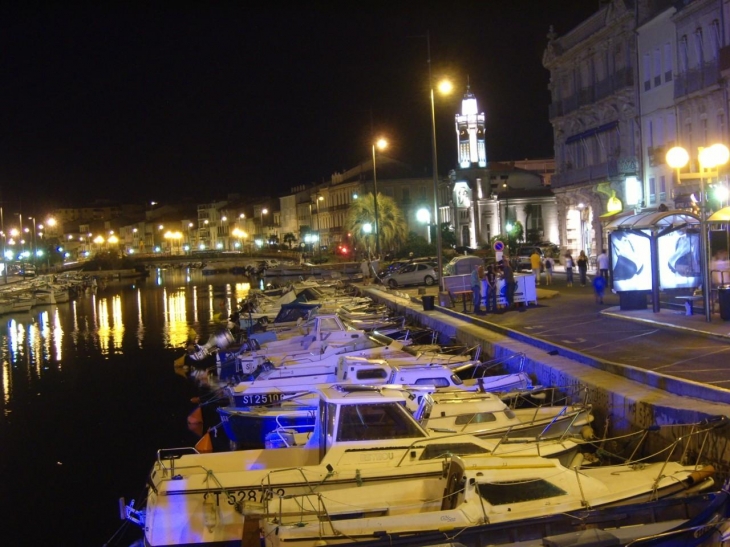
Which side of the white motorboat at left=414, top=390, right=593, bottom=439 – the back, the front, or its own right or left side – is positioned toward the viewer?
right

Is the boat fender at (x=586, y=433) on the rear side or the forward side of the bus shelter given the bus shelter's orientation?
on the forward side

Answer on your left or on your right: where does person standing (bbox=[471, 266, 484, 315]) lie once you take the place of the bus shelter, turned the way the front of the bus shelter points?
on your right

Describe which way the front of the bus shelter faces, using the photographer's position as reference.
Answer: facing the viewer and to the left of the viewer

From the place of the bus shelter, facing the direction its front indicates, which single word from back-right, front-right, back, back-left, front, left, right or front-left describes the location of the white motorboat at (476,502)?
front-left

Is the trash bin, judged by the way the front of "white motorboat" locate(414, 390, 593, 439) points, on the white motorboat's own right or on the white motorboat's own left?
on the white motorboat's own left

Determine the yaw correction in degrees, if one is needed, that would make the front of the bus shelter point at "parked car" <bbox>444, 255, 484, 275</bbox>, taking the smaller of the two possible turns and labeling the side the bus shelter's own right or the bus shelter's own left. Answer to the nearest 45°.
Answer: approximately 90° to the bus shelter's own right

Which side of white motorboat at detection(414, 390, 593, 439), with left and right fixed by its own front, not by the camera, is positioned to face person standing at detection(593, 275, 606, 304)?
left
